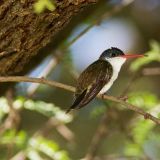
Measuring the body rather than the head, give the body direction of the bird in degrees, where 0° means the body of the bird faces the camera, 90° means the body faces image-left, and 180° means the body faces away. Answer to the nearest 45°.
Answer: approximately 270°

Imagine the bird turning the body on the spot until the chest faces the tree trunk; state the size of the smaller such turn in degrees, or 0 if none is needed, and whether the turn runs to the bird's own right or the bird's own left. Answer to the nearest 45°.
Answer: approximately 135° to the bird's own right
